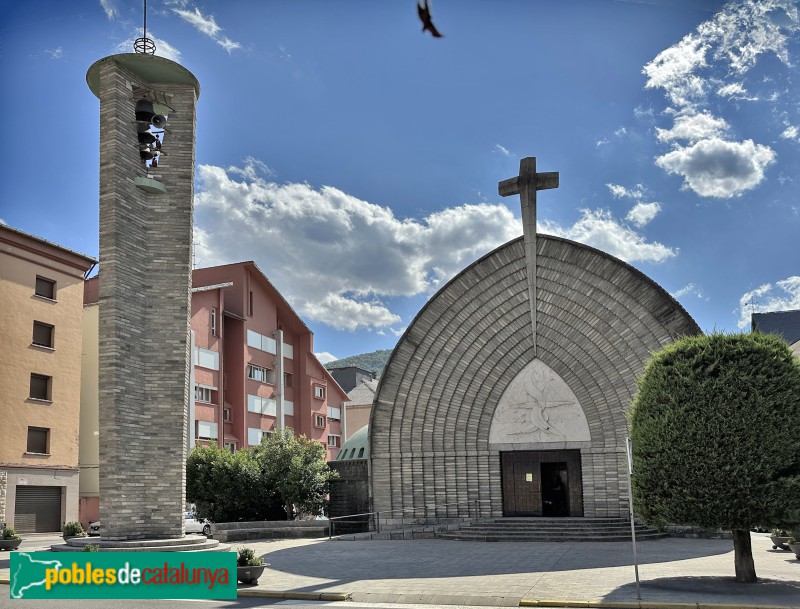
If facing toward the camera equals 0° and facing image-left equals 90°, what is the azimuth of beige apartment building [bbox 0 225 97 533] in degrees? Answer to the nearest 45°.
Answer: approximately 315°

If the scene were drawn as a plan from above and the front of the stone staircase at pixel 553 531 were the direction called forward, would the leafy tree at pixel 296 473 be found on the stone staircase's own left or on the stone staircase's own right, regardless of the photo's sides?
on the stone staircase's own right

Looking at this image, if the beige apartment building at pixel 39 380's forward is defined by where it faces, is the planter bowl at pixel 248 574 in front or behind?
in front

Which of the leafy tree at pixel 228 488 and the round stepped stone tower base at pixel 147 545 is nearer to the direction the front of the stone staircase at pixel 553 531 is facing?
the round stepped stone tower base

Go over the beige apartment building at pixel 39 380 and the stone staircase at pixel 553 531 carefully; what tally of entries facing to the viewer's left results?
0

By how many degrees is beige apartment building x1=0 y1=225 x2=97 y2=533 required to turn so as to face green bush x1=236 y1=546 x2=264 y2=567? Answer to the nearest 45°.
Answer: approximately 45° to its right

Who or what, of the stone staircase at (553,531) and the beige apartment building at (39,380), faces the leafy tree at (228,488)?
the beige apartment building

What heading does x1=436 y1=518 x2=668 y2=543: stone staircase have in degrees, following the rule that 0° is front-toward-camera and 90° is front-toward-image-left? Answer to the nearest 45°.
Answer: approximately 0°

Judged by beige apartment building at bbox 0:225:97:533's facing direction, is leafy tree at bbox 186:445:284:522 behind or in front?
in front
